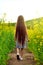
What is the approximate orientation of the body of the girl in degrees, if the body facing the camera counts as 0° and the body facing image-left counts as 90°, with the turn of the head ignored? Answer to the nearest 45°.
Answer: approximately 180°
